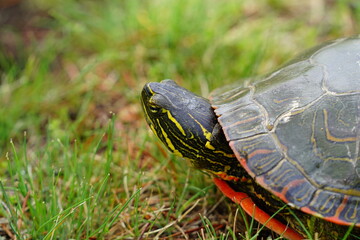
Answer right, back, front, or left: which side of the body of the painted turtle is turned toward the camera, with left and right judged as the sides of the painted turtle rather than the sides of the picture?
left
